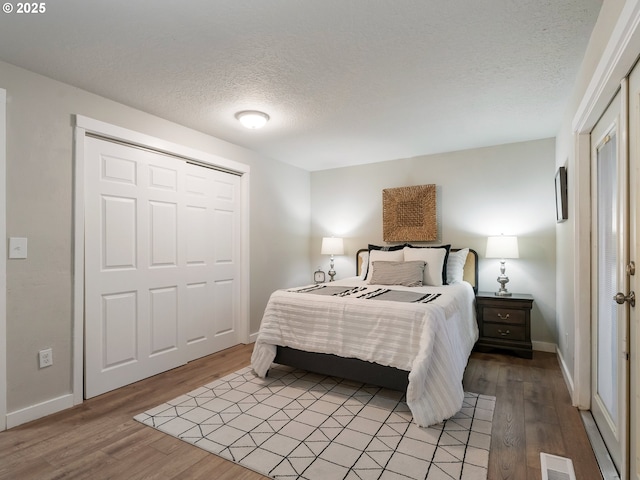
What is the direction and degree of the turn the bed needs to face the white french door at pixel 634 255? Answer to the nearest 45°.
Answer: approximately 90° to its left

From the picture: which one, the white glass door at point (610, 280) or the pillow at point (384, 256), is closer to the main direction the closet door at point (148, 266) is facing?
the white glass door

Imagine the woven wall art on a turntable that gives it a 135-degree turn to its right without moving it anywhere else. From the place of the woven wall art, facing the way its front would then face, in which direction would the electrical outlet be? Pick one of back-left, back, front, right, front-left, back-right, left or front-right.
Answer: left

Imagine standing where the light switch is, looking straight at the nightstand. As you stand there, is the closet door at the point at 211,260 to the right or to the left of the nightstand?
left

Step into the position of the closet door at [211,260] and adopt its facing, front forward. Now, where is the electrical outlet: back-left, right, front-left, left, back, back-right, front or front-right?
right

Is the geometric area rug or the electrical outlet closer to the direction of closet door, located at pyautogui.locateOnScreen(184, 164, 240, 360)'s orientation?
the geometric area rug

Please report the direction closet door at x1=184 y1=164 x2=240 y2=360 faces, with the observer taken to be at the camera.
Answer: facing the viewer and to the right of the viewer

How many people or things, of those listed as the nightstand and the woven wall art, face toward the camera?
2

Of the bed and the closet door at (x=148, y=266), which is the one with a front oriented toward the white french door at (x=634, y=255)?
the closet door

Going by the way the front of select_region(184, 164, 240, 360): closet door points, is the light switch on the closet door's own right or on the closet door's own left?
on the closet door's own right

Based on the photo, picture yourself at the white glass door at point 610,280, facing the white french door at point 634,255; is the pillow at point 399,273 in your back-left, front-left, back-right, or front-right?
back-right

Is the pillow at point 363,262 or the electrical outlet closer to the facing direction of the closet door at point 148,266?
the pillow

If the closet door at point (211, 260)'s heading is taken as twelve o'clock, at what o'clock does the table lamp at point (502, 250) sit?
The table lamp is roughly at 11 o'clock from the closet door.

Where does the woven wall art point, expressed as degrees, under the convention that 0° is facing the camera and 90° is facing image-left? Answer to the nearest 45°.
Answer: approximately 0°

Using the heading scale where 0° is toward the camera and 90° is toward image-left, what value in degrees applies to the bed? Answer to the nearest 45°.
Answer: approximately 45°
